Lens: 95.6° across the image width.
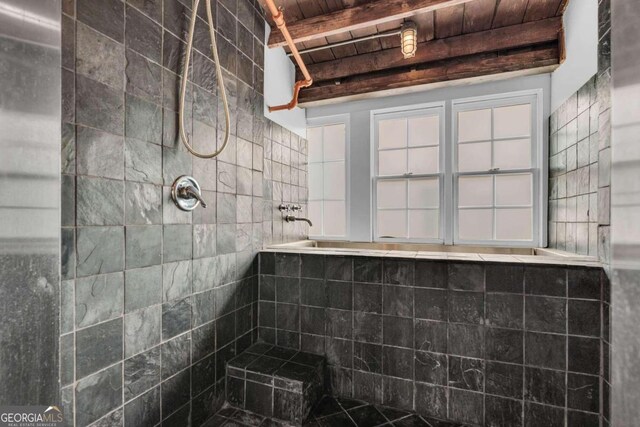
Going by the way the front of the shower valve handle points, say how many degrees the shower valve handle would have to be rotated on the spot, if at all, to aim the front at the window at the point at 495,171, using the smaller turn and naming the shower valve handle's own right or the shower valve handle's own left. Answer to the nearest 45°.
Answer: approximately 45° to the shower valve handle's own left

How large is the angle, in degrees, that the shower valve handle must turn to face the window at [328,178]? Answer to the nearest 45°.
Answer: approximately 90° to its left

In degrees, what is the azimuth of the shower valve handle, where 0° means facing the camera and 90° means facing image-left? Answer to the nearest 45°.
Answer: approximately 315°

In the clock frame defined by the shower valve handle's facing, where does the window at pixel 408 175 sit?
The window is roughly at 10 o'clock from the shower valve handle.

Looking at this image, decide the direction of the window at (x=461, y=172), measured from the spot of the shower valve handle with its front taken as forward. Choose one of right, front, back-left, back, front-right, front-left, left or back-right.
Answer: front-left

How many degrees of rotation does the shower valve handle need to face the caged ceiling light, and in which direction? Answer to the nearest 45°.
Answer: approximately 45° to its left
